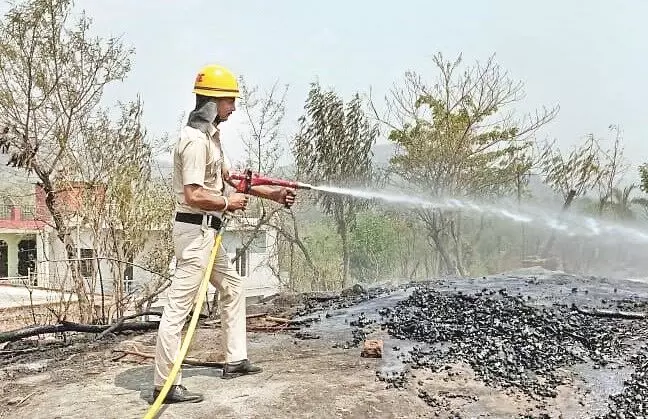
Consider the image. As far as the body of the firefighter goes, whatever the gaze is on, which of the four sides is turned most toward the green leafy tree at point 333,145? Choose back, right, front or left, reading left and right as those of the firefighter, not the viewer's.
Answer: left

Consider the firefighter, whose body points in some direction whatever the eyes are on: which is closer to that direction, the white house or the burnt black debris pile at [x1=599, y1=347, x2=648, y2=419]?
the burnt black debris pile

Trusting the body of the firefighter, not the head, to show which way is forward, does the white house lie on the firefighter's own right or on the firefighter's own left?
on the firefighter's own left

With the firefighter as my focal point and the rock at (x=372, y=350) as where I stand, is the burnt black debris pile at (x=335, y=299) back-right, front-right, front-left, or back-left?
back-right

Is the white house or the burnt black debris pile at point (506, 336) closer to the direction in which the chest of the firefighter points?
the burnt black debris pile

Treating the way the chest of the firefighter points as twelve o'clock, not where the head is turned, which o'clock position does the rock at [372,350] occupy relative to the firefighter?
The rock is roughly at 11 o'clock from the firefighter.

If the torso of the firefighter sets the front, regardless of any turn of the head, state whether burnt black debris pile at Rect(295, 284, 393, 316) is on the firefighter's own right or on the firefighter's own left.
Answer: on the firefighter's own left

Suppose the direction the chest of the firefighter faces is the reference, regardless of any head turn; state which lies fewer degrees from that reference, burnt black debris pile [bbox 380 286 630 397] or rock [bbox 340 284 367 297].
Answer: the burnt black debris pile

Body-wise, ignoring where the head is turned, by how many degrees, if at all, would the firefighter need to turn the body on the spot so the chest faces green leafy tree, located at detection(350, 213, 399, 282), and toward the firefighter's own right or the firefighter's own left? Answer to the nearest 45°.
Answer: approximately 90° to the firefighter's own left

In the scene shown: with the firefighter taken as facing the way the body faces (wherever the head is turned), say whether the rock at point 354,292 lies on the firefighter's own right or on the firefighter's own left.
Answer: on the firefighter's own left

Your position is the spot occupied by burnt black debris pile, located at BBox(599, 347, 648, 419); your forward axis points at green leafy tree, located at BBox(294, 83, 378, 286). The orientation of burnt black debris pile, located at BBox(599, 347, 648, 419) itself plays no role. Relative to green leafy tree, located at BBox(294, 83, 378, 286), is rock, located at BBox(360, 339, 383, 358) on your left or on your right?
left

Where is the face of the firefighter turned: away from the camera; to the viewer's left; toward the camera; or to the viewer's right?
to the viewer's right

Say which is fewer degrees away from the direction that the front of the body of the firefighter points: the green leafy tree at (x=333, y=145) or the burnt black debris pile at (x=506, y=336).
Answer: the burnt black debris pile

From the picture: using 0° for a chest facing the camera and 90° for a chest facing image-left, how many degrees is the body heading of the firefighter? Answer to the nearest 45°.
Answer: approximately 270°

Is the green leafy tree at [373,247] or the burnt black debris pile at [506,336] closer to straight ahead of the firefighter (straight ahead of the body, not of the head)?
the burnt black debris pile
